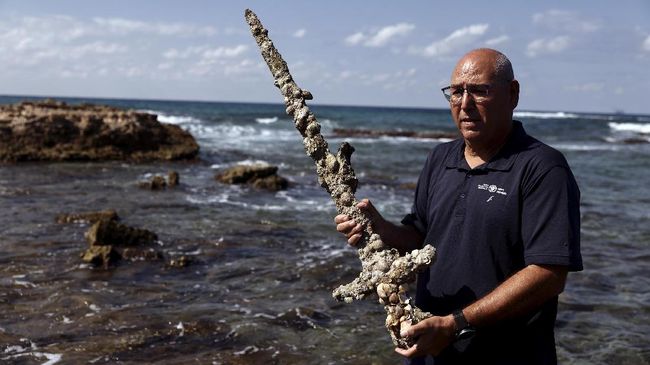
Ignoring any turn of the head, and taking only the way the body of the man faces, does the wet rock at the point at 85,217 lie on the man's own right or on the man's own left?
on the man's own right

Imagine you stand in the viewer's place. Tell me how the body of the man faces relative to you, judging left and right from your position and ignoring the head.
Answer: facing the viewer and to the left of the viewer

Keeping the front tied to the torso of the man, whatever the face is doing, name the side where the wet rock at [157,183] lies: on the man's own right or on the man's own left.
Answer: on the man's own right

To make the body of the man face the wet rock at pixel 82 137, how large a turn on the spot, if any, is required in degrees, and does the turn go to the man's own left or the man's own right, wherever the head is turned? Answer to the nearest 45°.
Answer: approximately 90° to the man's own right

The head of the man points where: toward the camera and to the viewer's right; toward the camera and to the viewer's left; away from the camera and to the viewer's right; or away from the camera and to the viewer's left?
toward the camera and to the viewer's left

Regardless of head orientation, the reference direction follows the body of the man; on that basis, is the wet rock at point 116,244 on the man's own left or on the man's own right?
on the man's own right

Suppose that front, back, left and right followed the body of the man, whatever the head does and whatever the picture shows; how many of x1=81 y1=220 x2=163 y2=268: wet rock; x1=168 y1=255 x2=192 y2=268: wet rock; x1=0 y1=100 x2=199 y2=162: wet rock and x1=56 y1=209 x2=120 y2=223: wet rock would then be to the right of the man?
4

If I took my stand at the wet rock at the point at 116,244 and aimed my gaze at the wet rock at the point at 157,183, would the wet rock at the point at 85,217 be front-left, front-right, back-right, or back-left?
front-left

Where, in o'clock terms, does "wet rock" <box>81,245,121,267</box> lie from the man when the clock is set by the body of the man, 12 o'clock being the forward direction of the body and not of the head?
The wet rock is roughly at 3 o'clock from the man.

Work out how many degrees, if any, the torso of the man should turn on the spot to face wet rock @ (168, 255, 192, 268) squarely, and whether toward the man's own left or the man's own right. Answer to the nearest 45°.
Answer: approximately 90° to the man's own right

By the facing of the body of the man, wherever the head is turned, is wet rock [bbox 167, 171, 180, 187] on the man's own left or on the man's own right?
on the man's own right
